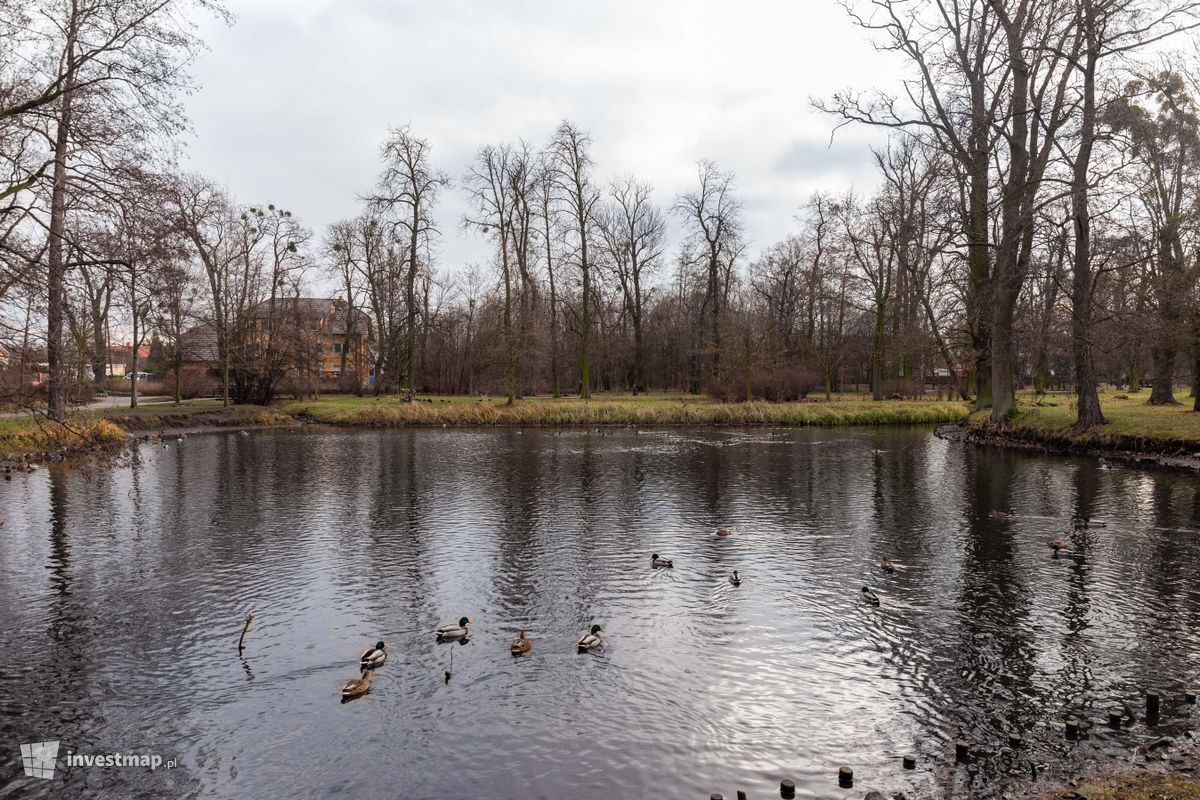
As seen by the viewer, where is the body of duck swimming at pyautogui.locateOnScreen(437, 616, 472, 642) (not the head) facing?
to the viewer's right

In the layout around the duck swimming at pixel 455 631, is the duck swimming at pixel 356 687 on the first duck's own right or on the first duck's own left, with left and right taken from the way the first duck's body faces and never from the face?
on the first duck's own right

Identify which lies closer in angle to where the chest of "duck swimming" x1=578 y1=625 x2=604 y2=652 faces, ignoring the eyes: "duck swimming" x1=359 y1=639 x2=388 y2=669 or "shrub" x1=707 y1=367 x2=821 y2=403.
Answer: the shrub

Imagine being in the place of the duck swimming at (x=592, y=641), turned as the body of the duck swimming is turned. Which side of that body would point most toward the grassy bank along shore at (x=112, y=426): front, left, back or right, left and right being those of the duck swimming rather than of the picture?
left

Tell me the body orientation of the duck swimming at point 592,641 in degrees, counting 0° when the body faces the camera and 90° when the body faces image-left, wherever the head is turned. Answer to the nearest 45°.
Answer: approximately 225°

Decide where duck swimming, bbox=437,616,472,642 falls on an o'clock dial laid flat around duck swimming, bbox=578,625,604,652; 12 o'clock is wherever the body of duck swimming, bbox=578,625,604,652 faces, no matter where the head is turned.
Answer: duck swimming, bbox=437,616,472,642 is roughly at 8 o'clock from duck swimming, bbox=578,625,604,652.

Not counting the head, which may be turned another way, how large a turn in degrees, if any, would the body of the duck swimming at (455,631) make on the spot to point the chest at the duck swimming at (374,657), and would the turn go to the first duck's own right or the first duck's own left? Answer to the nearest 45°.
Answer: approximately 135° to the first duck's own right

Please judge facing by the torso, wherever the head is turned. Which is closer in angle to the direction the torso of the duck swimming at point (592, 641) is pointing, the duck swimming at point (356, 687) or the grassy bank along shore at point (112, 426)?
the grassy bank along shore

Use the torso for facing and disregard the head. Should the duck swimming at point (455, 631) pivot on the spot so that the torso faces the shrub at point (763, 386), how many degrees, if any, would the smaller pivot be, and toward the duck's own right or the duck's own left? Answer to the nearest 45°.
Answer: approximately 45° to the duck's own left
